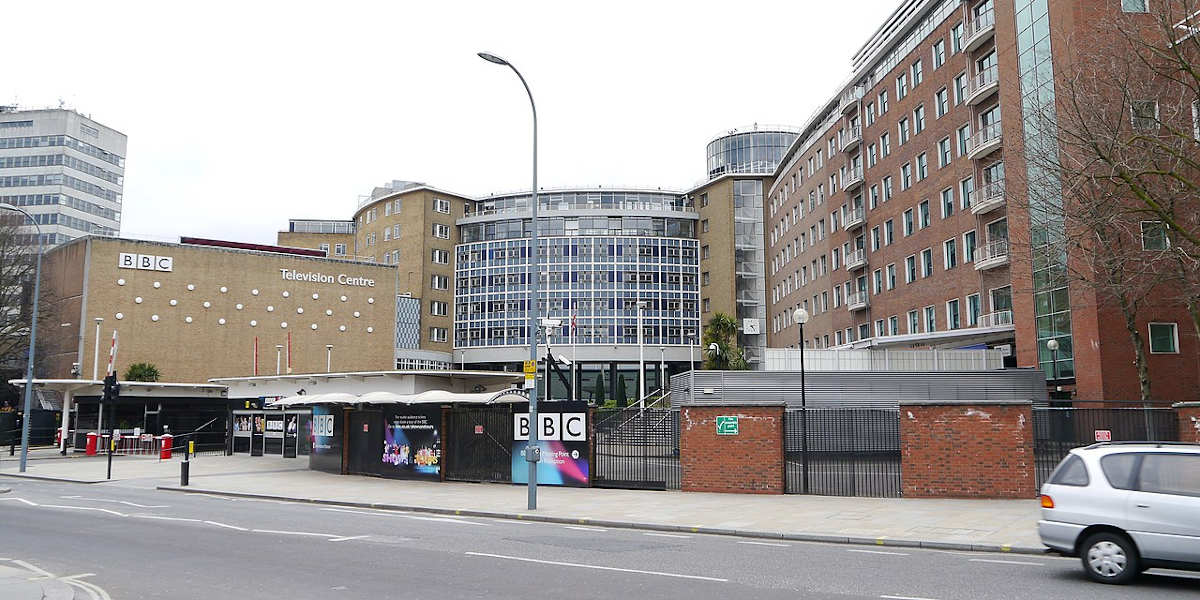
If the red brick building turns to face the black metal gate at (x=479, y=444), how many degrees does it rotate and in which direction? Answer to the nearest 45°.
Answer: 0° — it already faces it

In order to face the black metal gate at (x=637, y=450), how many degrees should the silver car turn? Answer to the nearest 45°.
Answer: approximately 135° to its left

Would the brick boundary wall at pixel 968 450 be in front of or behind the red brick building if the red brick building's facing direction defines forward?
in front

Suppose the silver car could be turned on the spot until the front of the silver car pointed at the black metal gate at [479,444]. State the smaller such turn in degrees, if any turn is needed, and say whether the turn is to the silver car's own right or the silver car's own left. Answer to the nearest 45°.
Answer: approximately 135° to the silver car's own left

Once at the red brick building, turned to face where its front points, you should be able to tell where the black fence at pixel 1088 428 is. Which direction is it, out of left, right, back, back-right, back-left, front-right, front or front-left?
front-left

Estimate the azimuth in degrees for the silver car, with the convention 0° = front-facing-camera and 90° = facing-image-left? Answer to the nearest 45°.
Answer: approximately 270°

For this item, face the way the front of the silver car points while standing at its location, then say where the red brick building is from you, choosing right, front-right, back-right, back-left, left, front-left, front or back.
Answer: left

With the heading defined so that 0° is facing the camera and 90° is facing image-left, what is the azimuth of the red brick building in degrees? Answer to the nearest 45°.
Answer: approximately 45°

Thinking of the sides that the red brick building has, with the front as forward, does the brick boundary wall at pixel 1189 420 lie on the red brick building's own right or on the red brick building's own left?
on the red brick building's own left
